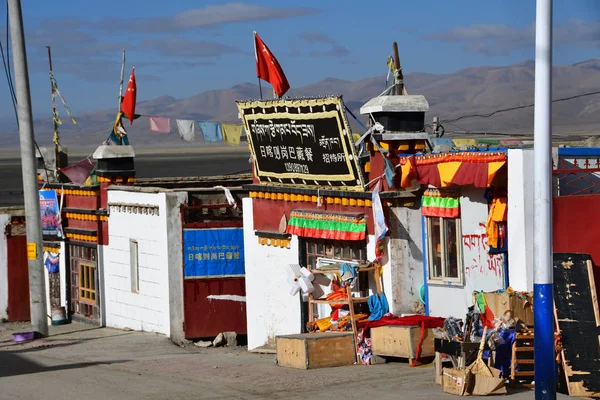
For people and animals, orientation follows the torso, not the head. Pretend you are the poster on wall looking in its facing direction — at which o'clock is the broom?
The broom is roughly at 10 o'clock from the poster on wall.

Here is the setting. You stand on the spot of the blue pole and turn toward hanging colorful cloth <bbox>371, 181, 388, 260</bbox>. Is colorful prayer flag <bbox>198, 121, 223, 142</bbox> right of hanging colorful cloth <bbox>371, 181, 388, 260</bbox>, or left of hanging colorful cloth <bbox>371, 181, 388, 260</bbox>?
right

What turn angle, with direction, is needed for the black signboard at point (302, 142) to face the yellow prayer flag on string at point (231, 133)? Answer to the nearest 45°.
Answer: approximately 135° to its right

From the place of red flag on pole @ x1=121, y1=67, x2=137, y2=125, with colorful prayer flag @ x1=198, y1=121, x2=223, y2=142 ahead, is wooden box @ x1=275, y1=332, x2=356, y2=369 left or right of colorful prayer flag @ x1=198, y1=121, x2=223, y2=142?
right

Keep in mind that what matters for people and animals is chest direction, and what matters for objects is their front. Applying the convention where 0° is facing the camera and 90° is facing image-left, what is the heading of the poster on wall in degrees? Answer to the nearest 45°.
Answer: approximately 45°
